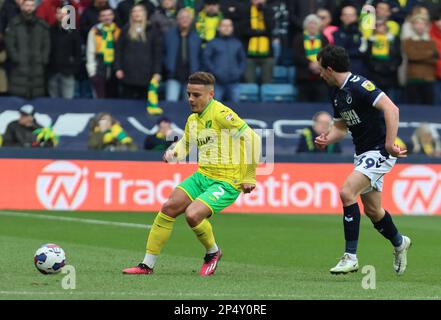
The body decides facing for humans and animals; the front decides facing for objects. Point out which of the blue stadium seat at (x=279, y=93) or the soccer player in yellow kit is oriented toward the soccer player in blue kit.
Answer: the blue stadium seat

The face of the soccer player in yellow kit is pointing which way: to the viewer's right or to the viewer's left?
to the viewer's left

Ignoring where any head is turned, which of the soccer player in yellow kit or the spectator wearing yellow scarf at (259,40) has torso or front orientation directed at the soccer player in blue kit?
the spectator wearing yellow scarf

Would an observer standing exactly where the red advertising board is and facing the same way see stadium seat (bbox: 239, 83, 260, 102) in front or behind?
behind

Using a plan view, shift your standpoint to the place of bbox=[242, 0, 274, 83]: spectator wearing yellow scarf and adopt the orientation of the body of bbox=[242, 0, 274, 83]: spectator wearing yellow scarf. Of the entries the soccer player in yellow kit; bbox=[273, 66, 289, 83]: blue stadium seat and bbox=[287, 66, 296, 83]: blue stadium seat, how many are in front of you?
1

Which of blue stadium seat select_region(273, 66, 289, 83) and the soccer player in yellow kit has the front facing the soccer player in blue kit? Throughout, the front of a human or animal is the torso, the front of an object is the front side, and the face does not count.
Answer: the blue stadium seat

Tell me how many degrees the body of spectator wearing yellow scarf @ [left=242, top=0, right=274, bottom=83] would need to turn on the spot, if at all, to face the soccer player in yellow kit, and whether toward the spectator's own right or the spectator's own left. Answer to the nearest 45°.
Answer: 0° — they already face them
